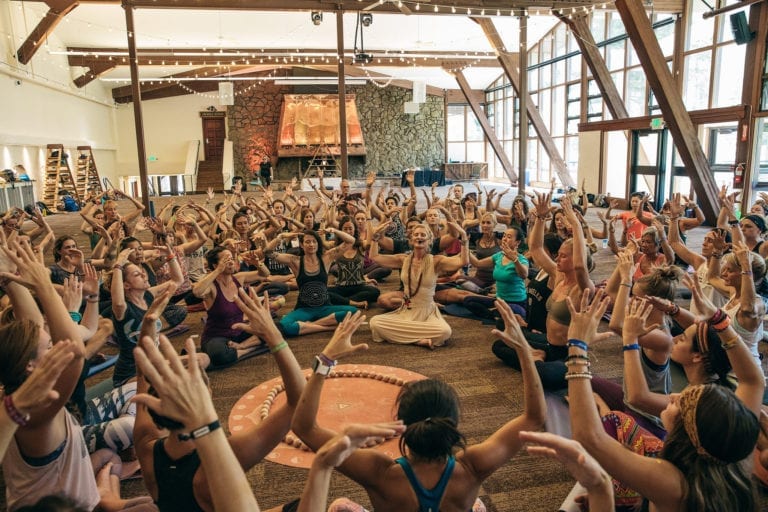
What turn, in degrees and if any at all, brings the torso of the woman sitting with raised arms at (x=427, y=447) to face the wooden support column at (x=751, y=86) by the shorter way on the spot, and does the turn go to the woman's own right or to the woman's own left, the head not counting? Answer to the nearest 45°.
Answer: approximately 45° to the woman's own right

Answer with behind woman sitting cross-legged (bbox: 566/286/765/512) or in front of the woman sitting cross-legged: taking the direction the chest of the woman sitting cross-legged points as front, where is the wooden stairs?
in front

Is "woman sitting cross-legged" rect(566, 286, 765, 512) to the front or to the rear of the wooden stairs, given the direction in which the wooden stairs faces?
to the front

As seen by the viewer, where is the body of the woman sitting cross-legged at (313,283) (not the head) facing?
toward the camera

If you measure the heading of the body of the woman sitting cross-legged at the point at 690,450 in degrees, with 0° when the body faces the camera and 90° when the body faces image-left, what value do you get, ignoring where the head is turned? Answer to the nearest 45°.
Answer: approximately 135°

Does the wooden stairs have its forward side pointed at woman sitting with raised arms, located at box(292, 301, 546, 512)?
yes

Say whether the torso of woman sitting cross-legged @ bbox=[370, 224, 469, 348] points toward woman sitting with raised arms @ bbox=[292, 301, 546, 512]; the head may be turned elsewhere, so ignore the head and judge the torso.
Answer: yes

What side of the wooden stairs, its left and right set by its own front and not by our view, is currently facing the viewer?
front

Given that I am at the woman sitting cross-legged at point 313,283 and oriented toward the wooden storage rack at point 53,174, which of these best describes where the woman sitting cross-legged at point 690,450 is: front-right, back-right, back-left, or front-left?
back-left

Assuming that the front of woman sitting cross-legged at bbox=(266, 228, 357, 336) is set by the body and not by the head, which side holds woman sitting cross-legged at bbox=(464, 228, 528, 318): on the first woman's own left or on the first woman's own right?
on the first woman's own left

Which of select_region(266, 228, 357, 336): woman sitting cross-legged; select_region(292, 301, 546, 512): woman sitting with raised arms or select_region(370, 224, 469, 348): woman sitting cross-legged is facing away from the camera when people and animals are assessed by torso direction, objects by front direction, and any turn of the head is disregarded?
select_region(292, 301, 546, 512): woman sitting with raised arms

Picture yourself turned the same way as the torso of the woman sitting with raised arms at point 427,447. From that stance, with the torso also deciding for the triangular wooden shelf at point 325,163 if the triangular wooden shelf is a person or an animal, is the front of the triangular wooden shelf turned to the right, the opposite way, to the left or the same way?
the opposite way

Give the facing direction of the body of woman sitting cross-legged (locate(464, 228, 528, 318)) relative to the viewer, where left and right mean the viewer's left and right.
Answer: facing the viewer and to the left of the viewer

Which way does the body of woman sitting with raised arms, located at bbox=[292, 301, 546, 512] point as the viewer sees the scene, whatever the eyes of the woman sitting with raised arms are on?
away from the camera

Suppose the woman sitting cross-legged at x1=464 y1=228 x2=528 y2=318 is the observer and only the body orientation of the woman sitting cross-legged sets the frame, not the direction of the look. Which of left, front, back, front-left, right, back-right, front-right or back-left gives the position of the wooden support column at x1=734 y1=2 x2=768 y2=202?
back

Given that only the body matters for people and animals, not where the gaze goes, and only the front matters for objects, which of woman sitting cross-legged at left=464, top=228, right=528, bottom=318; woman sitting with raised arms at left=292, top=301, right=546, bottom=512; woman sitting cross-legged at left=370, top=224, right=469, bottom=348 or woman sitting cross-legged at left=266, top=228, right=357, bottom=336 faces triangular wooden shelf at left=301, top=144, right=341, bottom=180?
woman sitting with raised arms at left=292, top=301, right=546, bottom=512

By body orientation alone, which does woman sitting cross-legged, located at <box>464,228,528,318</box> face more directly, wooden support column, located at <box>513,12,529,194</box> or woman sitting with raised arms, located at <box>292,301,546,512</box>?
the woman sitting with raised arms

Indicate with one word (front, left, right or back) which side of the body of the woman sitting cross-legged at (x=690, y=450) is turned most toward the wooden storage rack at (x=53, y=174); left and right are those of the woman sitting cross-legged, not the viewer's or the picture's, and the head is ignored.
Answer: front

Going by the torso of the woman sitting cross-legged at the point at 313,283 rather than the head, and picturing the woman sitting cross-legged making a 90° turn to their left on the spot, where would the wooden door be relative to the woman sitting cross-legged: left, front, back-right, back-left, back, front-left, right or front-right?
left

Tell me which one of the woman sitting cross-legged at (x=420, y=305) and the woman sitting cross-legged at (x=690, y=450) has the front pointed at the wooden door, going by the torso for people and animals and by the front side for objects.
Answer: the woman sitting cross-legged at (x=690, y=450)
